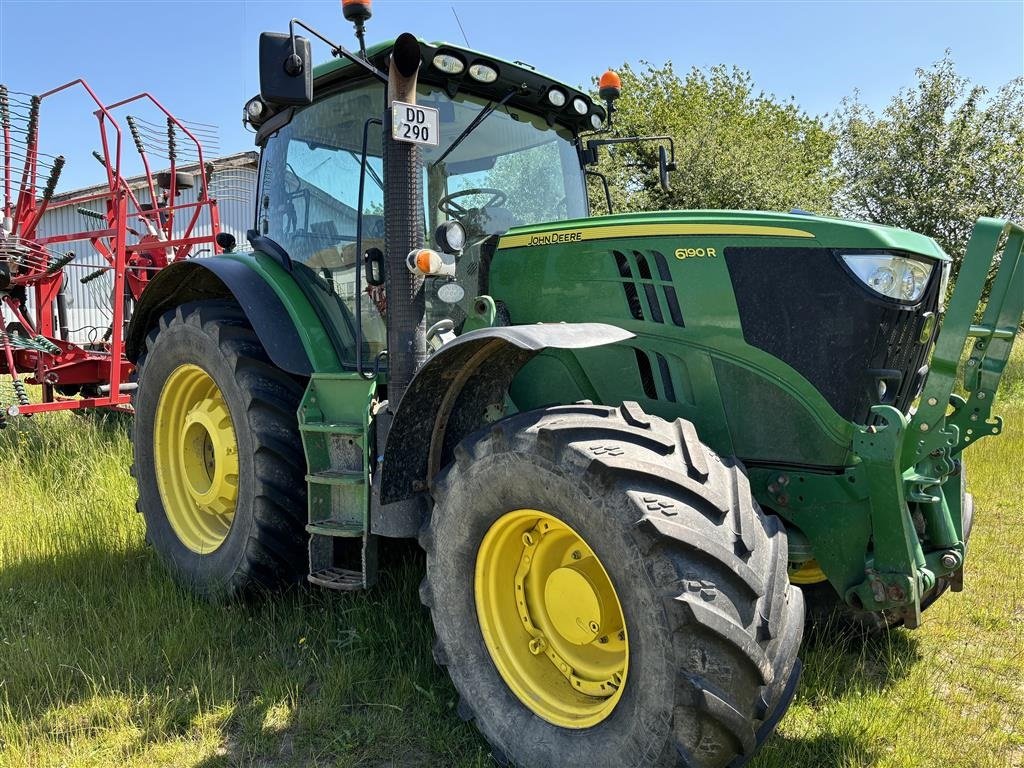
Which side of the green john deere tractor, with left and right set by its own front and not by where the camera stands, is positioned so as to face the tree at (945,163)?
left

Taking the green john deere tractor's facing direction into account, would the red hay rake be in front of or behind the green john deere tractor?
behind

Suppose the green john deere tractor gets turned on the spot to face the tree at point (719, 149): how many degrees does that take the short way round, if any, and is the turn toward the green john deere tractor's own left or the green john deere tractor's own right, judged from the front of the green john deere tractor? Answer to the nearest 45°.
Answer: approximately 135° to the green john deere tractor's own left

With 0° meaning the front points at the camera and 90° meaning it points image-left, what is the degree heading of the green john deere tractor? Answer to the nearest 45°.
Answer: approximately 315°
